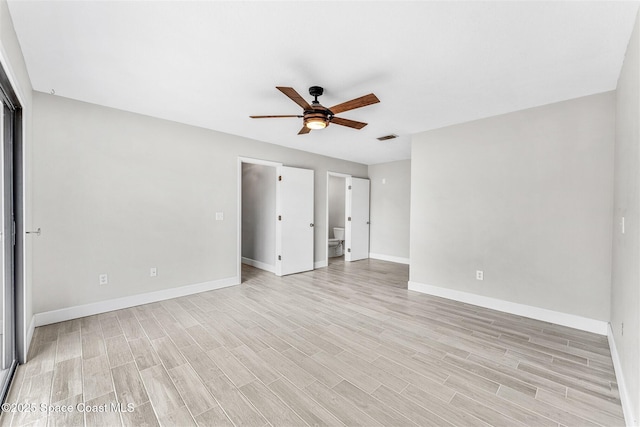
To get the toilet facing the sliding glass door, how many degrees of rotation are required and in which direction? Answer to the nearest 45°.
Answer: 0° — it already faces it

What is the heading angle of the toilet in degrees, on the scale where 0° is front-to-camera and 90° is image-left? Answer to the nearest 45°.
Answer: approximately 45°
